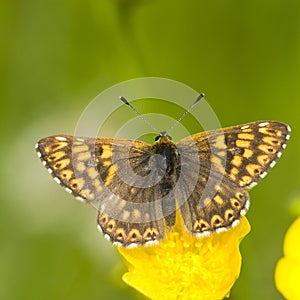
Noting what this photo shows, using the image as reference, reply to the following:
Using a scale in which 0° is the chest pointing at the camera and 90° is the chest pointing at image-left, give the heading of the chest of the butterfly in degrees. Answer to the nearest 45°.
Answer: approximately 180°
